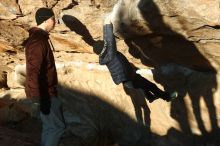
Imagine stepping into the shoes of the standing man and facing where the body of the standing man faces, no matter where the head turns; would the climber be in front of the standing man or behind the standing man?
in front

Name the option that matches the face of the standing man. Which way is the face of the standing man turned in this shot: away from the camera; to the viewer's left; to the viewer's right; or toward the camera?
to the viewer's right

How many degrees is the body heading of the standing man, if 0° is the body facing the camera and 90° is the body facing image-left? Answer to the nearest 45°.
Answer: approximately 270°
